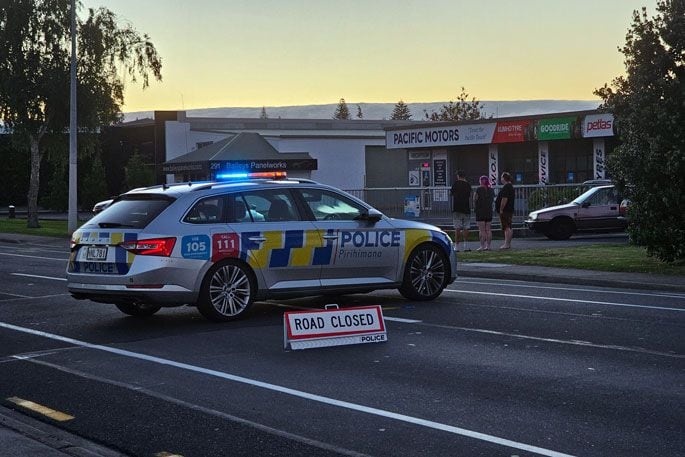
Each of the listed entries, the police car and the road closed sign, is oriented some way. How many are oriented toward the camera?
1

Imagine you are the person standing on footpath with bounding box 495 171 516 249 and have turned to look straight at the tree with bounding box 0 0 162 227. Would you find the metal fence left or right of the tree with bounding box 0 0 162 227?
right

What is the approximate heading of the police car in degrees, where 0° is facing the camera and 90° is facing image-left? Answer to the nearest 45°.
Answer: approximately 225°

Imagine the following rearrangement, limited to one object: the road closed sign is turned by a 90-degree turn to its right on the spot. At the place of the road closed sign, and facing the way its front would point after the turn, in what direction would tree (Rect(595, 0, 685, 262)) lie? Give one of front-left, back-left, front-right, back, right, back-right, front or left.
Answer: back-right

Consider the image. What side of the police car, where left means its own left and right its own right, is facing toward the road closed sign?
right
